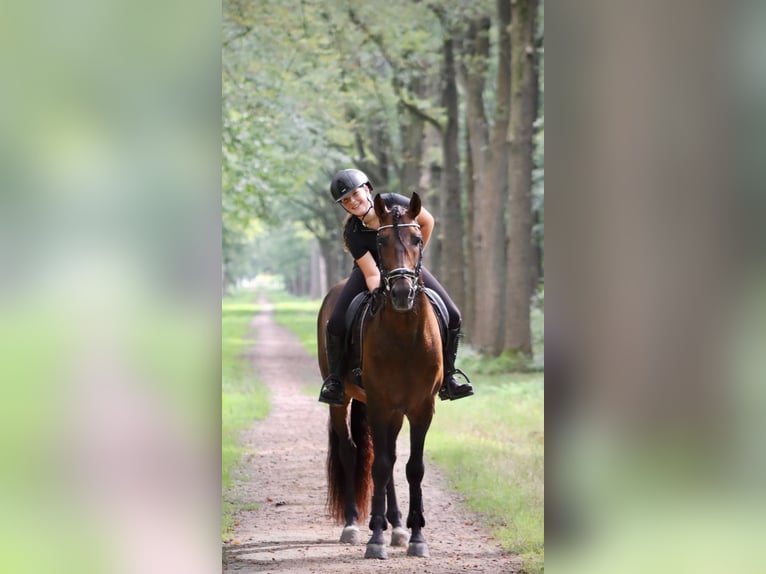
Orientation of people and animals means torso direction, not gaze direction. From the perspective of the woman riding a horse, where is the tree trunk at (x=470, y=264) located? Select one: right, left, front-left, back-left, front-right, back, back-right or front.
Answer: back

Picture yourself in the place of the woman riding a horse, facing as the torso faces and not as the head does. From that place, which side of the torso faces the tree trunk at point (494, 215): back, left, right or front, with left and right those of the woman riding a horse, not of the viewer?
back

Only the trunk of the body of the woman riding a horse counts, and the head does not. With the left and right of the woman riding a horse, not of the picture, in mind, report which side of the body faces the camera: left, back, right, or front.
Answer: front

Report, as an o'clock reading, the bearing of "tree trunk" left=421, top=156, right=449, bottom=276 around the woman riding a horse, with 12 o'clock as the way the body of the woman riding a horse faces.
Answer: The tree trunk is roughly at 6 o'clock from the woman riding a horse.

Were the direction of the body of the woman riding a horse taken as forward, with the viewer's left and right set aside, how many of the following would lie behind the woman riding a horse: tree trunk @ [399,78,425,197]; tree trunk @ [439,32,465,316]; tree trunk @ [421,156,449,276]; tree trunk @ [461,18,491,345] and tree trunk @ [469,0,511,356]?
5

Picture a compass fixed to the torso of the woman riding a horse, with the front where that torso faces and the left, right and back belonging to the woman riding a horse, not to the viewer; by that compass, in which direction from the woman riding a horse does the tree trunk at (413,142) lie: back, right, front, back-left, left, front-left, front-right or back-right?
back

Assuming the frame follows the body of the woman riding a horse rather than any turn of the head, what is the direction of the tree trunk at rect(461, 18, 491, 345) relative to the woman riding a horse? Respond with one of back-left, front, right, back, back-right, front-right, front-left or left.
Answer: back

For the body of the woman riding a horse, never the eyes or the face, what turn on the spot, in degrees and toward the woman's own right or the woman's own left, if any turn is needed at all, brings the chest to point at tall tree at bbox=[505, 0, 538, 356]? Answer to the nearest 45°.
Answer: approximately 180°

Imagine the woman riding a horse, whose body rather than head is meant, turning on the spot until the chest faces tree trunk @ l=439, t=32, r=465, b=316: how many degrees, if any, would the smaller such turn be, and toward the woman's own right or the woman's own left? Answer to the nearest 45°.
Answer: approximately 180°
